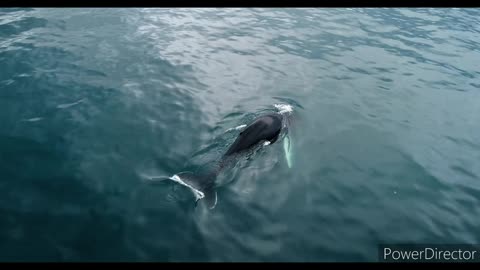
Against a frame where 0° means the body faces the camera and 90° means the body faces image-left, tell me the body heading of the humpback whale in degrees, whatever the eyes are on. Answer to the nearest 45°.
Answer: approximately 225°
